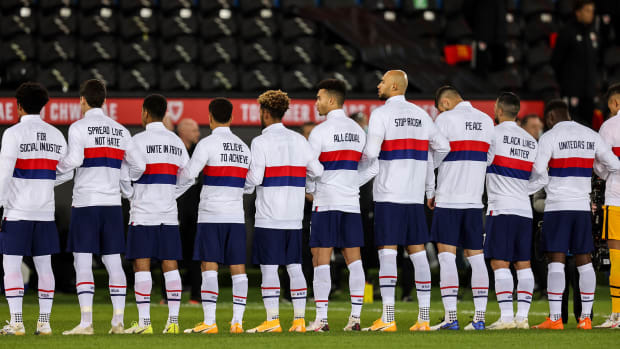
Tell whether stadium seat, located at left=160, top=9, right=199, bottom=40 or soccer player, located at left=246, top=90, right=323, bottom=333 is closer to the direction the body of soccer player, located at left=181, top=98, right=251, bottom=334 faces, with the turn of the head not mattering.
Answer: the stadium seat

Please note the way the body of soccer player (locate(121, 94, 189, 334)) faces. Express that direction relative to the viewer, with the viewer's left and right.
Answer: facing away from the viewer and to the left of the viewer

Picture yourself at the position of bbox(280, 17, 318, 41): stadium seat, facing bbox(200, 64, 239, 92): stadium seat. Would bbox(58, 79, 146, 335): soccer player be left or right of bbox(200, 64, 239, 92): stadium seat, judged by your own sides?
left

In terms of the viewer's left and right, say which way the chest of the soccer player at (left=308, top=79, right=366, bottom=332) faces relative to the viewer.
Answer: facing away from the viewer and to the left of the viewer

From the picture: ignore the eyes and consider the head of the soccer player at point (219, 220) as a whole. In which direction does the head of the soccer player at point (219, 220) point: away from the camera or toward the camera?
away from the camera
